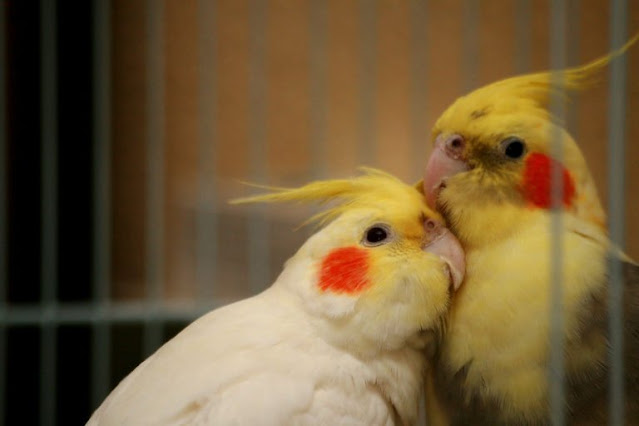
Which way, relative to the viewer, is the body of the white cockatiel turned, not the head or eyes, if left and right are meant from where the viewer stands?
facing to the right of the viewer

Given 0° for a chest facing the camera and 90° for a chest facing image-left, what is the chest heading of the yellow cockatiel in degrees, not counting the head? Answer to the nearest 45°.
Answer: approximately 45°

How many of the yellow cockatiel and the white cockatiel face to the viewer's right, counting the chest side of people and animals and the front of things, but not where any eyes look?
1
